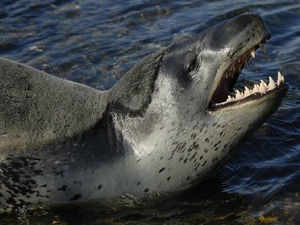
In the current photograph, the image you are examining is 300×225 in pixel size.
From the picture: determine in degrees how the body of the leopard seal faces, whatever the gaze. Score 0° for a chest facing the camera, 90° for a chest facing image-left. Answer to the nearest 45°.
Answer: approximately 270°
